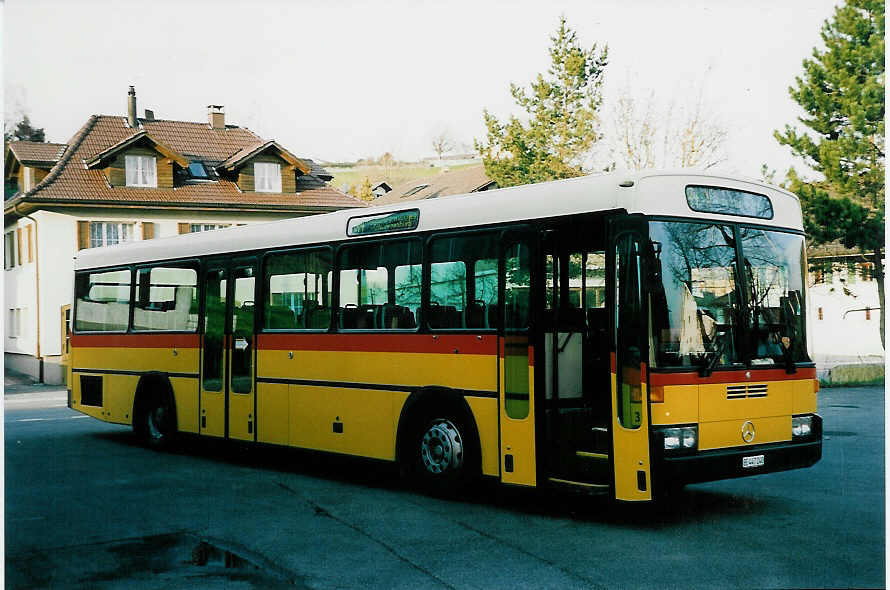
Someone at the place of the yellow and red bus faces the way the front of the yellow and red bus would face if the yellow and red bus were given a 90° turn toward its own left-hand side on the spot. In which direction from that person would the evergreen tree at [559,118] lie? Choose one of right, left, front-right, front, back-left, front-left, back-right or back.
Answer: front-left

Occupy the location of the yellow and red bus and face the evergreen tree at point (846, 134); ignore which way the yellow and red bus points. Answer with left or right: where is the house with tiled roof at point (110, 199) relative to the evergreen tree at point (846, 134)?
left

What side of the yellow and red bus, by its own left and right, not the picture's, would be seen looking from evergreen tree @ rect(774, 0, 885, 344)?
left

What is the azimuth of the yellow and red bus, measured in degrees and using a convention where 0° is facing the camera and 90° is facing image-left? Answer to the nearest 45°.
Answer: approximately 315°

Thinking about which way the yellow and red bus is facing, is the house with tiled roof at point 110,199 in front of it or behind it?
behind
